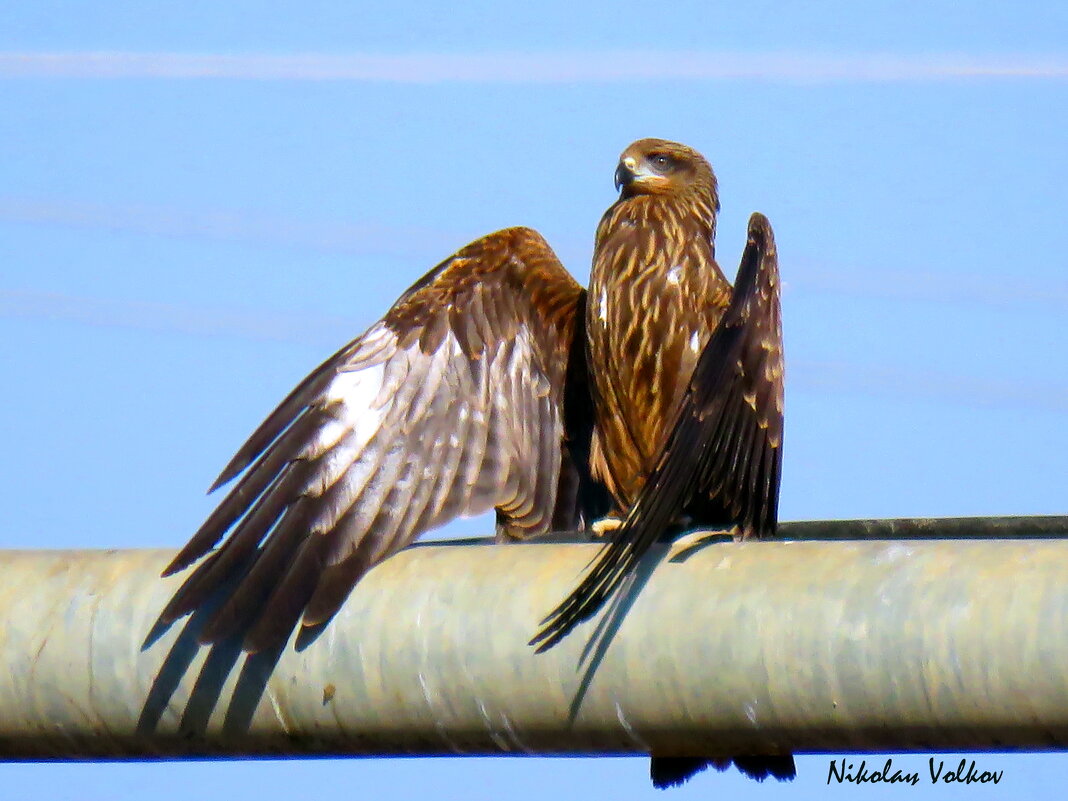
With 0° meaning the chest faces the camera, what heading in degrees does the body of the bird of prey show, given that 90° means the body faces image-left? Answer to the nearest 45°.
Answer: approximately 45°
